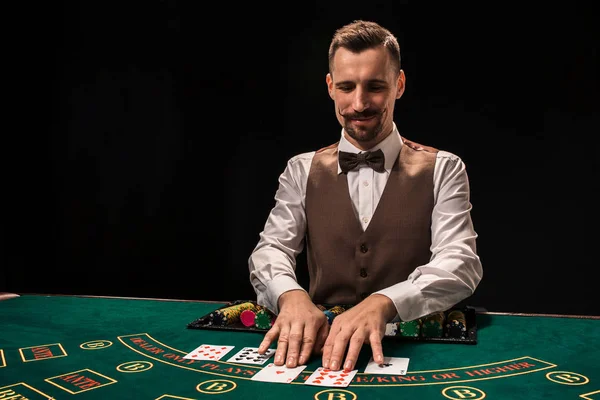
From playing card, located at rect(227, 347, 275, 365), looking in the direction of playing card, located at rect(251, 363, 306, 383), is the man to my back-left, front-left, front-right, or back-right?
back-left

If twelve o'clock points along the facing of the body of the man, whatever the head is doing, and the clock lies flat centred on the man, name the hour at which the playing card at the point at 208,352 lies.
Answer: The playing card is roughly at 1 o'clock from the man.

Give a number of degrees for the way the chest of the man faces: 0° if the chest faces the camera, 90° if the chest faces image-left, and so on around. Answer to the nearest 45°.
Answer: approximately 0°
